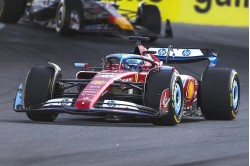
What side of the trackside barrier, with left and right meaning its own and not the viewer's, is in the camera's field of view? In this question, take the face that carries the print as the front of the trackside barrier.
front

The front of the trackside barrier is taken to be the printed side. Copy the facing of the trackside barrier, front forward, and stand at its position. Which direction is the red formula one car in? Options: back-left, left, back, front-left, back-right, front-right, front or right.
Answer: front
